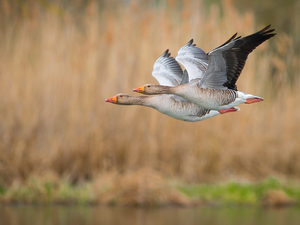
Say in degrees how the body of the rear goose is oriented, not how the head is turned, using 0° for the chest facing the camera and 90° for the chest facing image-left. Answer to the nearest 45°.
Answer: approximately 90°

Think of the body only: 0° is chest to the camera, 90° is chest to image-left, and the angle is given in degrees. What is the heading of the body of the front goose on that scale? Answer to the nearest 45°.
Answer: approximately 90°

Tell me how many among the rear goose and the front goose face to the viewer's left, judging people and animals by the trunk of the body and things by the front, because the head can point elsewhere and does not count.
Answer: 2

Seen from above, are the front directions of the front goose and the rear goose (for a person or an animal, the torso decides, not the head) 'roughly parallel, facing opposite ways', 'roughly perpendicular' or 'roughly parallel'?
roughly parallel
